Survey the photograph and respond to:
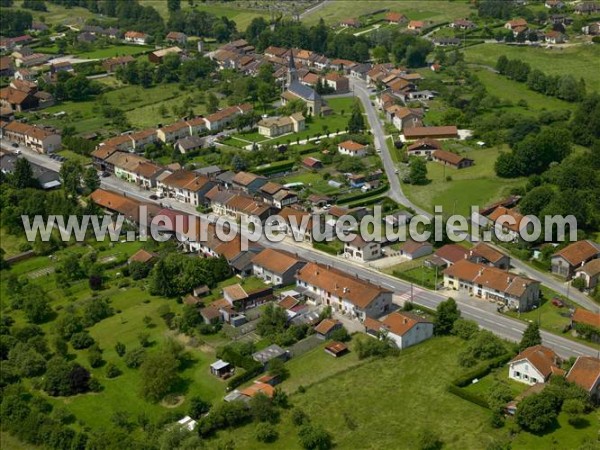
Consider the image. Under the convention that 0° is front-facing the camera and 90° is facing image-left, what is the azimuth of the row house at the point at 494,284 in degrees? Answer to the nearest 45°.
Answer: approximately 45°

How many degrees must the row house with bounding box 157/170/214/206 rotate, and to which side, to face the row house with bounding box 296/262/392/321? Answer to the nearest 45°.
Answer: approximately 90° to its left

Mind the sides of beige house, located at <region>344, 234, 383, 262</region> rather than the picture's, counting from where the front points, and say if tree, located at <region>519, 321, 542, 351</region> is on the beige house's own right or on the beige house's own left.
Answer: on the beige house's own left

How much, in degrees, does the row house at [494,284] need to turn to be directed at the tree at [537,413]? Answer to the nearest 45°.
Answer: approximately 45° to its left

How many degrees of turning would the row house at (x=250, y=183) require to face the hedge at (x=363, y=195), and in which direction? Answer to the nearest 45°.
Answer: approximately 135° to its left

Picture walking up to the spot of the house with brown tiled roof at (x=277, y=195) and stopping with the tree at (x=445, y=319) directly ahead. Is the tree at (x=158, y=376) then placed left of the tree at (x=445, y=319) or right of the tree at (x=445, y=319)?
right

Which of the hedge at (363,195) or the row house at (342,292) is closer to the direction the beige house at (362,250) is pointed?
the row house

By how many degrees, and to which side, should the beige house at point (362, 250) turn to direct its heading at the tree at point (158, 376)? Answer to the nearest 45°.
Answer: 0° — it already faces it

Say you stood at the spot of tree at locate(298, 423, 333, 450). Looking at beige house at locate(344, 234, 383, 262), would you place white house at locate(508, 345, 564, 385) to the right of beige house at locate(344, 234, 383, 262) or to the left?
right

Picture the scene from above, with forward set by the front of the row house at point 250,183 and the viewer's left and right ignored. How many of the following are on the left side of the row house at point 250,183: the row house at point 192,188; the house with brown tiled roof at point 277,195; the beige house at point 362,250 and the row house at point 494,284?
3

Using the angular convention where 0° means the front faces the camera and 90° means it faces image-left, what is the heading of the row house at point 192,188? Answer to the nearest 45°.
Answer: approximately 45°

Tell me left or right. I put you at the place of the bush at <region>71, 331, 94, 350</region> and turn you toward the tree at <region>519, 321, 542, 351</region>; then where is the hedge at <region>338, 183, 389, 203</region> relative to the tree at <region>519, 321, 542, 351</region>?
left

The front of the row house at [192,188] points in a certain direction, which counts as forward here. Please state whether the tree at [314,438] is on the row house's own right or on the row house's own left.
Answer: on the row house's own left

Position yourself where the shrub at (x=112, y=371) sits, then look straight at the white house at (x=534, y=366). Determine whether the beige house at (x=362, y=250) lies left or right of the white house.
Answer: left
